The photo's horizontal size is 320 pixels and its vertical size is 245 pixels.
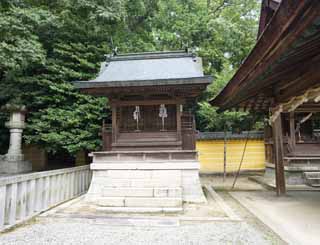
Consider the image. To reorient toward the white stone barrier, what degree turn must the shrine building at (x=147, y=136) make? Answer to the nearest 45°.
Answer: approximately 45° to its right

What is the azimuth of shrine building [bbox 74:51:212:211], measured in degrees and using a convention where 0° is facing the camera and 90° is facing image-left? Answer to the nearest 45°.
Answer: approximately 0°

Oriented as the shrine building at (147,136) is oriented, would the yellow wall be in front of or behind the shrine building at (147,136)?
behind

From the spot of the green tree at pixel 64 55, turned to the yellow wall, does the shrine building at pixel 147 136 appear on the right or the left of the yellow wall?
right

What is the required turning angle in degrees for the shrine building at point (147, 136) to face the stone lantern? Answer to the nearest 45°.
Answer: approximately 135° to its right

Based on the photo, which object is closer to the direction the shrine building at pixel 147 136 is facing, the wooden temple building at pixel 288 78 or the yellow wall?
the wooden temple building
